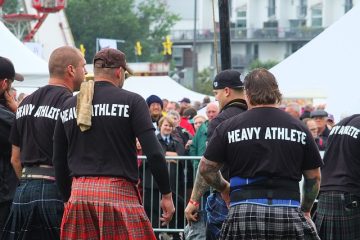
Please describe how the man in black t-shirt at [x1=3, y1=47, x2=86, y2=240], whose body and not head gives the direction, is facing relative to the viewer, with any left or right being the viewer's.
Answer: facing away from the viewer and to the right of the viewer

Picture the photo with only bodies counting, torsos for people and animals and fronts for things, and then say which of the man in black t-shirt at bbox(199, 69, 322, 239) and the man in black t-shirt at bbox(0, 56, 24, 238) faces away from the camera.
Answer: the man in black t-shirt at bbox(199, 69, 322, 239)

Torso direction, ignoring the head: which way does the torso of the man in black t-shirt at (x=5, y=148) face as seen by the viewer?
to the viewer's right

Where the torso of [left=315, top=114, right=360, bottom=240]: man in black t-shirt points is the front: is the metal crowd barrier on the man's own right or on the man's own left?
on the man's own left

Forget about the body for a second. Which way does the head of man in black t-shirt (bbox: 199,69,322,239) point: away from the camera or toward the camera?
away from the camera

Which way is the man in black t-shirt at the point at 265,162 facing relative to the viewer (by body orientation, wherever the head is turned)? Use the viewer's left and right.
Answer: facing away from the viewer

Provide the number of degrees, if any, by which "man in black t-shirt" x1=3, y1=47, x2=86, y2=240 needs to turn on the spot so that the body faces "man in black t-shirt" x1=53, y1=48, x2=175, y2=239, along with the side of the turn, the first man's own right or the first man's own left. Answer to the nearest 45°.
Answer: approximately 90° to the first man's own right

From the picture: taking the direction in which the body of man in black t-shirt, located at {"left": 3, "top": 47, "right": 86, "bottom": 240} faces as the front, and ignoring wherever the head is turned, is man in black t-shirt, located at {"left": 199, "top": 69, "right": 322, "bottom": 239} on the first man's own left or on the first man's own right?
on the first man's own right

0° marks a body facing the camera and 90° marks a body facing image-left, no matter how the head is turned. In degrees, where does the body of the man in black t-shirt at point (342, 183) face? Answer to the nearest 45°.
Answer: approximately 225°

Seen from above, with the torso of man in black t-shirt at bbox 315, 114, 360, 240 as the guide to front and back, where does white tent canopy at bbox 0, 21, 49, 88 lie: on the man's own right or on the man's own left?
on the man's own left
